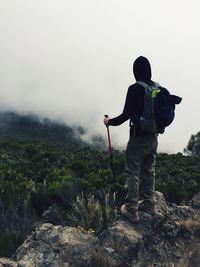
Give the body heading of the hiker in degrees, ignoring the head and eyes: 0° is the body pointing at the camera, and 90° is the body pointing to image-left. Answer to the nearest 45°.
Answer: approximately 135°

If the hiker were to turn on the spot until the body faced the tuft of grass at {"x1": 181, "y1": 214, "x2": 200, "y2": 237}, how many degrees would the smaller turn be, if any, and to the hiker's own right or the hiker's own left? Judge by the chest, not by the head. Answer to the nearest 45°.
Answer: approximately 90° to the hiker's own right
